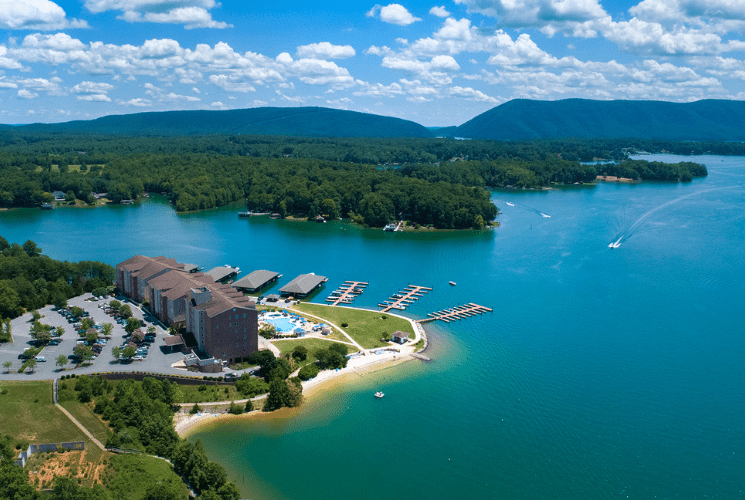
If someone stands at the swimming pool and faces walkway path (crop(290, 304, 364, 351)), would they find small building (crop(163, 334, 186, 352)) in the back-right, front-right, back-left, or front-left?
back-right

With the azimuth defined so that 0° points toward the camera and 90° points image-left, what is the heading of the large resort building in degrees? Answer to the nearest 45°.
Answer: approximately 45°

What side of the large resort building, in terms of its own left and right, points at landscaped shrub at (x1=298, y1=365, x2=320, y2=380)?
left

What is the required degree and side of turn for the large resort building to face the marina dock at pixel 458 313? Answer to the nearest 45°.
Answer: approximately 135° to its left

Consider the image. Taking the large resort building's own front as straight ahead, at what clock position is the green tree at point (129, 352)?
The green tree is roughly at 12 o'clock from the large resort building.

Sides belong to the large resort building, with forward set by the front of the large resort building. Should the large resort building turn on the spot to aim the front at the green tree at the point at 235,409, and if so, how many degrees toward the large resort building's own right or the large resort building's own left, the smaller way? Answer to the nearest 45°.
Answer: approximately 45° to the large resort building's own left
